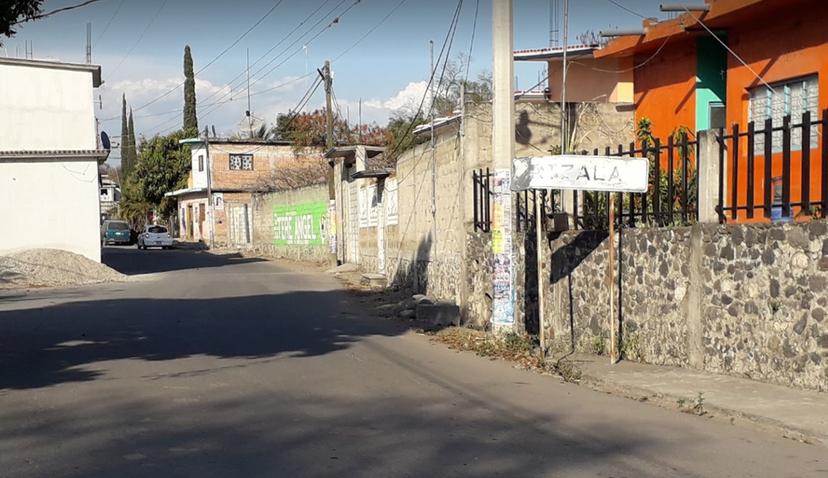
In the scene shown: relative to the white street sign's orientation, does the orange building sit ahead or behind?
behind

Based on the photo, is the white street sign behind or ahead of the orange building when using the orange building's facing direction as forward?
ahead

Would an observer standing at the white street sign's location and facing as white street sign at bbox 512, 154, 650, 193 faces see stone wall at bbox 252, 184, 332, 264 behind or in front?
behind

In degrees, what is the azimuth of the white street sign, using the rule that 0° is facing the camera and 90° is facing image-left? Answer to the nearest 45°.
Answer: approximately 0°

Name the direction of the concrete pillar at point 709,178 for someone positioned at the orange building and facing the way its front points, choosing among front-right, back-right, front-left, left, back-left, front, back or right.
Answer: front-left

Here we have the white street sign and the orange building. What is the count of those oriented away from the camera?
0

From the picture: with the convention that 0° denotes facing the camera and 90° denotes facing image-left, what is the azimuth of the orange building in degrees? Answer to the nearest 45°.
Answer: approximately 45°

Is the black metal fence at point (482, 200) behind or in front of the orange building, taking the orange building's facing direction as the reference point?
in front

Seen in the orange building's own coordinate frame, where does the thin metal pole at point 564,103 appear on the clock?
The thin metal pole is roughly at 12 o'clock from the orange building.
